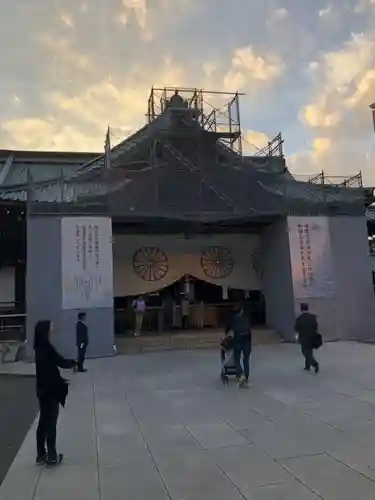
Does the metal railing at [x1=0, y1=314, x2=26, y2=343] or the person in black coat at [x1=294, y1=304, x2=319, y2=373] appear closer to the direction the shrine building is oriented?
the person in black coat

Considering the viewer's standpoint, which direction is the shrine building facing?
facing the viewer

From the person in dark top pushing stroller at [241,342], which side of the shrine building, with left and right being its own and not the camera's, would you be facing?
front

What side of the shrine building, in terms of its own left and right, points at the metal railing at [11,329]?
right

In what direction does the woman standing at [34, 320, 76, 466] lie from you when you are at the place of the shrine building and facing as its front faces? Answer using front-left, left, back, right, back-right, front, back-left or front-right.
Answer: front

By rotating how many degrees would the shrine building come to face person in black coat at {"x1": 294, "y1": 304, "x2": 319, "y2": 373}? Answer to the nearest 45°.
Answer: approximately 45° to its left

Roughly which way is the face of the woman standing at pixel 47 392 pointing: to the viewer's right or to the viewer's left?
to the viewer's right

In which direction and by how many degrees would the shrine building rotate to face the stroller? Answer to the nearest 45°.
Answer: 0° — it already faces it

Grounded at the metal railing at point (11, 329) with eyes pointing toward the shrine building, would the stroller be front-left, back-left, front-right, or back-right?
front-right
